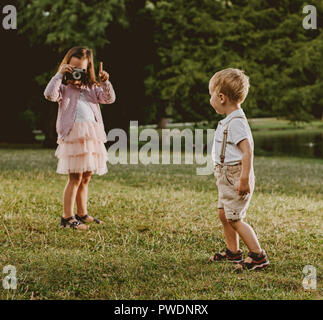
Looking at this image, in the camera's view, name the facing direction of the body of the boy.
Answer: to the viewer's left

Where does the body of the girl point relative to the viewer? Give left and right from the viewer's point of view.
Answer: facing the viewer and to the right of the viewer

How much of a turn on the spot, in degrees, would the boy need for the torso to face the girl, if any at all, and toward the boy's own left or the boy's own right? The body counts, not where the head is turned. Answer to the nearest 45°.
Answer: approximately 45° to the boy's own right

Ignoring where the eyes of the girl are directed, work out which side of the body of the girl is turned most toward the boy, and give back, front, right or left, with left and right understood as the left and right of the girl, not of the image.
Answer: front

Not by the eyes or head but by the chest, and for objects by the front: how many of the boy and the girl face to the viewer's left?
1
